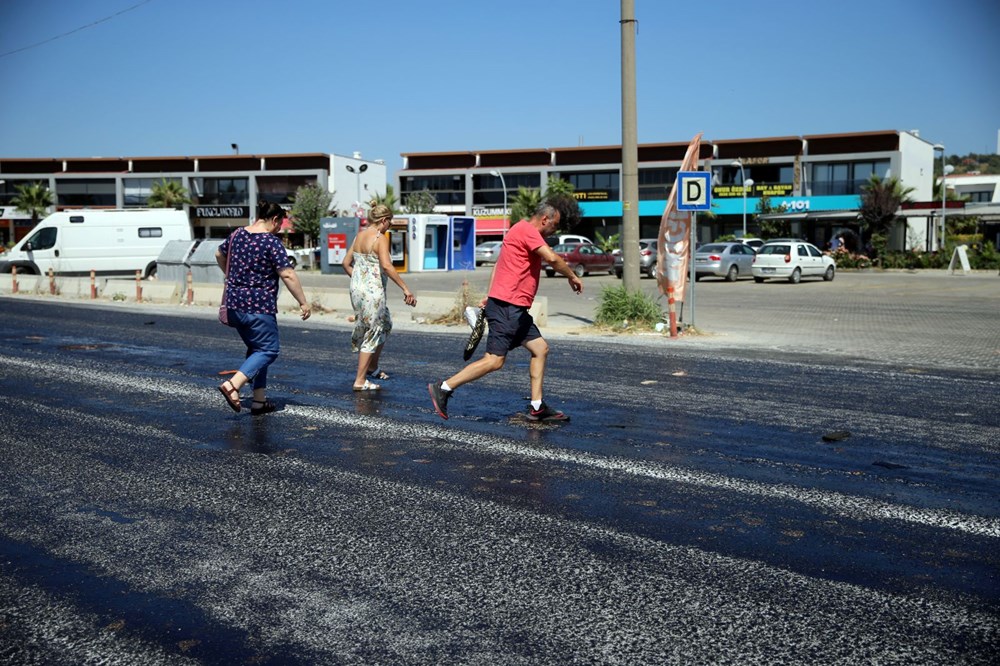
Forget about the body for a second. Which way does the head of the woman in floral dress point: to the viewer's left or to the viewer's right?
to the viewer's right

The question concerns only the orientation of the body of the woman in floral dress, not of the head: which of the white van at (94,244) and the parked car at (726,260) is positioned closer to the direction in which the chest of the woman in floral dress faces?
the parked car

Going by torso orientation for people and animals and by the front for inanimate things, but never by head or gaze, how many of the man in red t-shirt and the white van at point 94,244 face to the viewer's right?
1

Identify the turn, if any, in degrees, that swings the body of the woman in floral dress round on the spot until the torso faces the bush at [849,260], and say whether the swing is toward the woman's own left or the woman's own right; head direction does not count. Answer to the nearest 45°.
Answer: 0° — they already face it

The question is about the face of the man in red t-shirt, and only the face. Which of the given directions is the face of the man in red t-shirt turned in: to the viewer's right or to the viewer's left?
to the viewer's right

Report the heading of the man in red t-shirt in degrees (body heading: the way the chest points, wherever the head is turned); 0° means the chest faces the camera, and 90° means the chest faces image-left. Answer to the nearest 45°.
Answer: approximately 270°

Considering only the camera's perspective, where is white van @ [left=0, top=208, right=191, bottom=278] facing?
facing to the left of the viewer

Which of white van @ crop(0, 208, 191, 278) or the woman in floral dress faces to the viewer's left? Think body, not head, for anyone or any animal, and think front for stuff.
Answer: the white van

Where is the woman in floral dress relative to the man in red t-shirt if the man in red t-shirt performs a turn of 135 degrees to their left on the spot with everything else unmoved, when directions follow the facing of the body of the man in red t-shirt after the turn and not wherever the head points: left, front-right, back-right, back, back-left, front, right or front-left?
front

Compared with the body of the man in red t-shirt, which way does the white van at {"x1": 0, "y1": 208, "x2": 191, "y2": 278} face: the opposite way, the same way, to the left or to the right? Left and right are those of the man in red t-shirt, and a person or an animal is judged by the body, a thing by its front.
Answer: the opposite way
